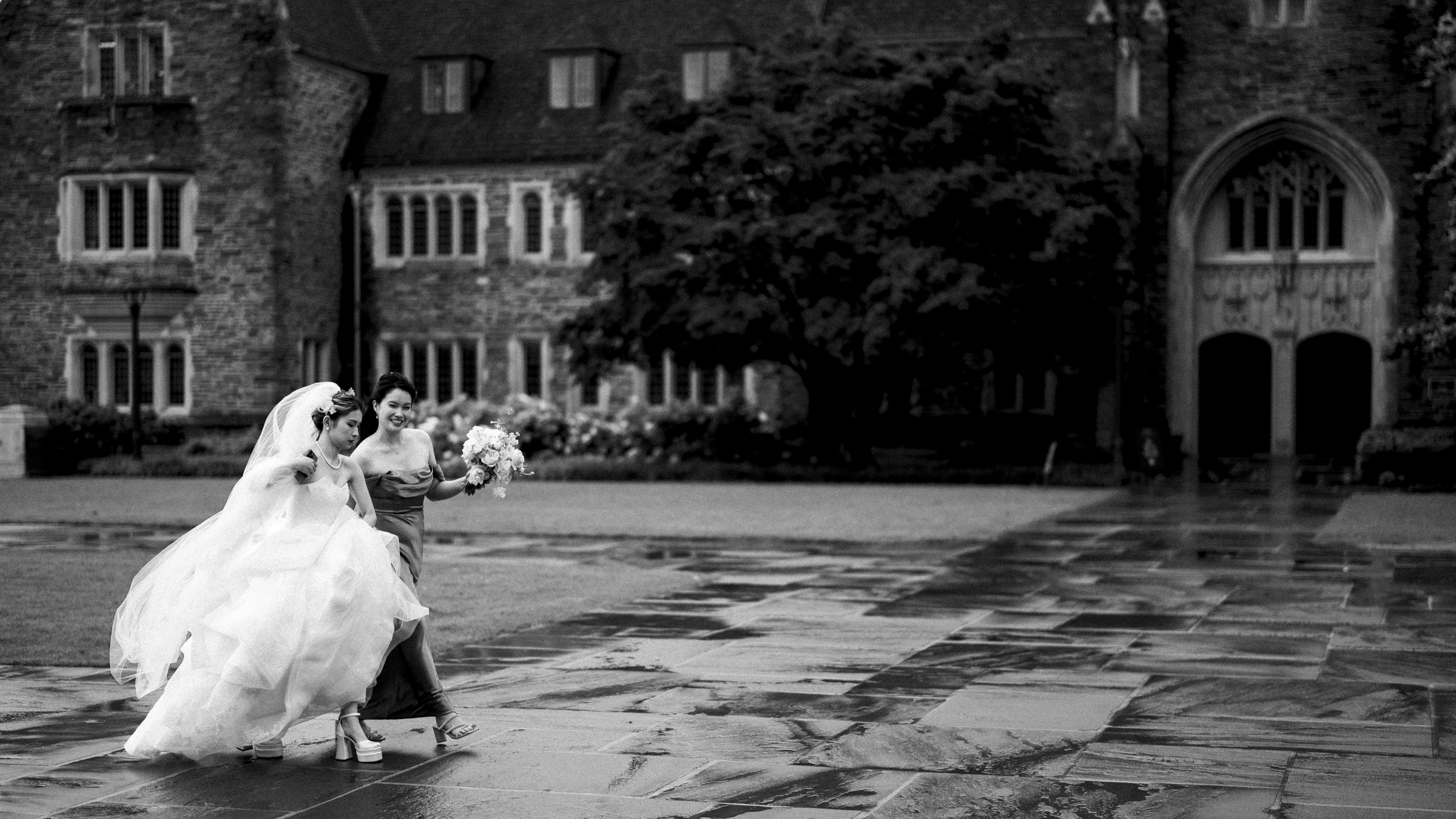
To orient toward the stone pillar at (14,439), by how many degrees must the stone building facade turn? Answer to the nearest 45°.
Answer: approximately 45° to its right

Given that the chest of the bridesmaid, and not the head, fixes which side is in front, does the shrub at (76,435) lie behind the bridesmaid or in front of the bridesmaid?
behind

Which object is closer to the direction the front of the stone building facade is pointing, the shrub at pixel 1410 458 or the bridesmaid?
the bridesmaid
